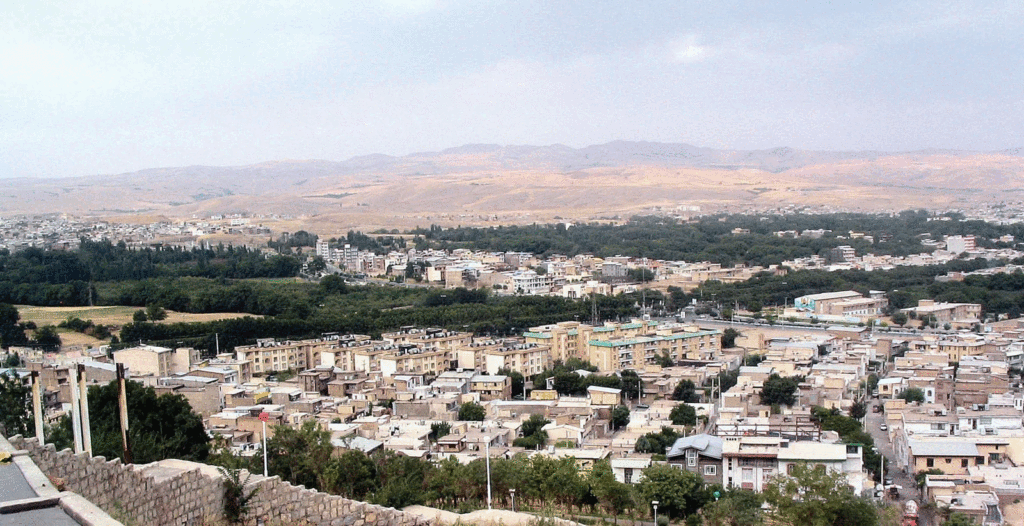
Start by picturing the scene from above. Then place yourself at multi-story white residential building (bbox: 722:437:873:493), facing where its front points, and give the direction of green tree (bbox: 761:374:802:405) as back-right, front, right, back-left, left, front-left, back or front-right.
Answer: back

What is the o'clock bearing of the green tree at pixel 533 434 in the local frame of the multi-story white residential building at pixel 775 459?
The green tree is roughly at 4 o'clock from the multi-story white residential building.

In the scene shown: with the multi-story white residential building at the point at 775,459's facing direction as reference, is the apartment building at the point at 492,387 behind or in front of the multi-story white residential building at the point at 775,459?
behind

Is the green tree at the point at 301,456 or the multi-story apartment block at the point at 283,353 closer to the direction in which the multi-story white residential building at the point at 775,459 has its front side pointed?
the green tree

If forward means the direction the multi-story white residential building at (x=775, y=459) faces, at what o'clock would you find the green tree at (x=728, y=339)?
The green tree is roughly at 6 o'clock from the multi-story white residential building.

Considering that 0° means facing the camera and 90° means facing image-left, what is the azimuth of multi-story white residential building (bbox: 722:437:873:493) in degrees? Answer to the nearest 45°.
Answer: approximately 0°

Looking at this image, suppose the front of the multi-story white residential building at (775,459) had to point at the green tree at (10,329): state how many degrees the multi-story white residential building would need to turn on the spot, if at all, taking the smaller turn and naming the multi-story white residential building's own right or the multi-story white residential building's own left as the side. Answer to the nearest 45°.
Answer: approximately 90° to the multi-story white residential building's own right

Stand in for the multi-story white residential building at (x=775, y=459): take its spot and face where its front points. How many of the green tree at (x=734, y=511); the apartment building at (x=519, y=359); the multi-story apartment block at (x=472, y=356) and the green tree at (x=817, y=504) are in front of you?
2

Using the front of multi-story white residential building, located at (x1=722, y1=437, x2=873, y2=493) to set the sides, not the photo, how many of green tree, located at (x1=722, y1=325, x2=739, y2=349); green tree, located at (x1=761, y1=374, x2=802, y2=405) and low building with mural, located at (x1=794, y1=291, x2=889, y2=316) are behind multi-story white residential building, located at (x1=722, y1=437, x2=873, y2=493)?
3

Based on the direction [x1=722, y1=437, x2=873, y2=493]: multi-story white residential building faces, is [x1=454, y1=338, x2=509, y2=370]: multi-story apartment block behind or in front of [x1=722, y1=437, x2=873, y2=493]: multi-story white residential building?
behind

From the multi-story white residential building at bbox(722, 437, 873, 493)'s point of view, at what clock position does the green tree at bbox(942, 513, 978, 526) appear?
The green tree is roughly at 10 o'clock from the multi-story white residential building.

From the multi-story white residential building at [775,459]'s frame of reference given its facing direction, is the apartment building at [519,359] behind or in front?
behind

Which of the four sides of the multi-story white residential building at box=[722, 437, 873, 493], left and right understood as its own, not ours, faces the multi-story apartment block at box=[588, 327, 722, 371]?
back

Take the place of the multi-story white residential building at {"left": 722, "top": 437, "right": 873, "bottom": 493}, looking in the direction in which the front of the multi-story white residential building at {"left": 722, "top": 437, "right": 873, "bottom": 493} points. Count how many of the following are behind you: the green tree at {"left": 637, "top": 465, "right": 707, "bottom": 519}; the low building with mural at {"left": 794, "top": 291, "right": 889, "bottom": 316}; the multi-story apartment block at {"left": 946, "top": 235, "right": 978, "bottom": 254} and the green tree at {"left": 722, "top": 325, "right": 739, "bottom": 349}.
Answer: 3

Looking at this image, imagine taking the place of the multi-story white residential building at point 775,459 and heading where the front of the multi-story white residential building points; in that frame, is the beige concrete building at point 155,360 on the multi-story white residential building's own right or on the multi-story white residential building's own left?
on the multi-story white residential building's own right
